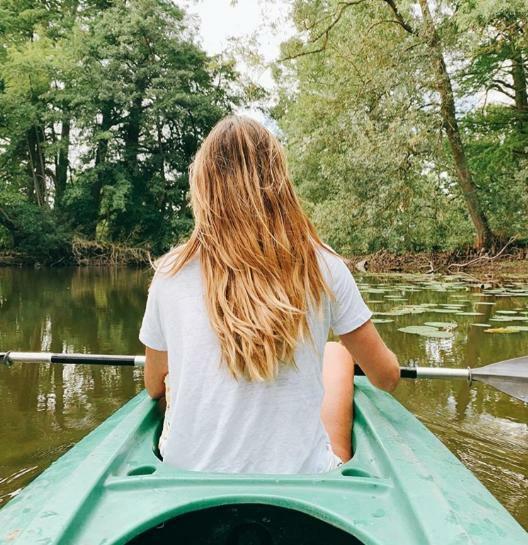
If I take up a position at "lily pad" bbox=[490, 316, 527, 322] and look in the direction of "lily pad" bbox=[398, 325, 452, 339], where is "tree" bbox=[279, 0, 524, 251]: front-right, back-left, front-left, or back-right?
back-right

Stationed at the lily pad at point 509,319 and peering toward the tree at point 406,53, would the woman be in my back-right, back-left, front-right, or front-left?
back-left

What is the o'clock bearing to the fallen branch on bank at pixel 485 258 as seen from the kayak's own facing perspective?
The fallen branch on bank is roughly at 1 o'clock from the kayak.

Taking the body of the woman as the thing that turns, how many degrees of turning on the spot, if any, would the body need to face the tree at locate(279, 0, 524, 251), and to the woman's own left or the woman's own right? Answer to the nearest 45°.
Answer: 0° — they already face it

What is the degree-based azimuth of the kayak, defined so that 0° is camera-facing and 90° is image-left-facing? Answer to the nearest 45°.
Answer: approximately 180°

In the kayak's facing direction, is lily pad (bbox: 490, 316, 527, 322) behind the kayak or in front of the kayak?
in front

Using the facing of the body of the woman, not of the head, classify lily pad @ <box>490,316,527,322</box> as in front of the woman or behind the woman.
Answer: in front

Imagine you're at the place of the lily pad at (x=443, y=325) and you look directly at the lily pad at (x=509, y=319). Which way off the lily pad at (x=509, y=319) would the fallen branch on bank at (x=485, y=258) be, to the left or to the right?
left

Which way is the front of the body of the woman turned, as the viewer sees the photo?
away from the camera

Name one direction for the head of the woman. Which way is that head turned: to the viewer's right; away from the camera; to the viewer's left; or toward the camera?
away from the camera
